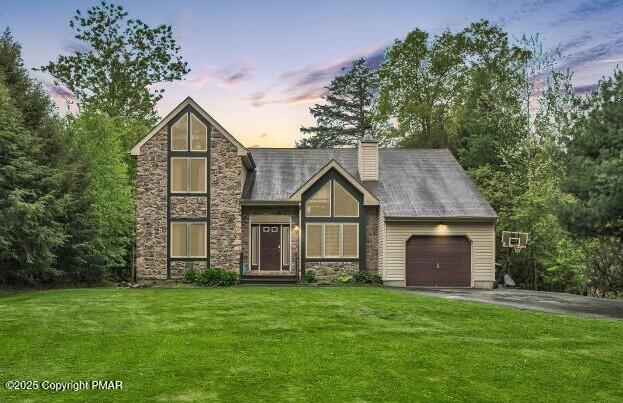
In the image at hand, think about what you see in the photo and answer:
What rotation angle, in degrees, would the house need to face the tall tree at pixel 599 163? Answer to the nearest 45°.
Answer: approximately 45° to its left

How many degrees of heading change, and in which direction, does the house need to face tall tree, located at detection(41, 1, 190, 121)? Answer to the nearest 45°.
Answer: approximately 135° to its right

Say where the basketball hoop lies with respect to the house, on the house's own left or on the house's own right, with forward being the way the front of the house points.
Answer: on the house's own left

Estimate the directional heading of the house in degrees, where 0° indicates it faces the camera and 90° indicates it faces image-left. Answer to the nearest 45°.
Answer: approximately 0°

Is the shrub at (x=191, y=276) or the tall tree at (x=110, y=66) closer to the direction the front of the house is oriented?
the shrub
